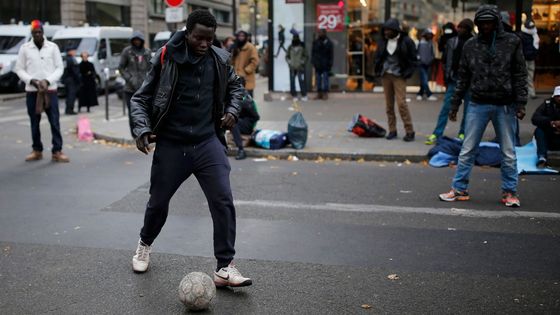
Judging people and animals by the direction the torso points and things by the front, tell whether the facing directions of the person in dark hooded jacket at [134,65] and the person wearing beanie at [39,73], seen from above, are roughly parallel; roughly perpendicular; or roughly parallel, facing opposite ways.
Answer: roughly parallel

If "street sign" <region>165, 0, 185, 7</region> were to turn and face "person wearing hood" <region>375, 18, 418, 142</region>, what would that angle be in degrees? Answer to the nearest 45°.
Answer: approximately 45° to its left

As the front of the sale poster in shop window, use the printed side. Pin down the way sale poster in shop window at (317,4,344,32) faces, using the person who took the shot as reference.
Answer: facing the viewer

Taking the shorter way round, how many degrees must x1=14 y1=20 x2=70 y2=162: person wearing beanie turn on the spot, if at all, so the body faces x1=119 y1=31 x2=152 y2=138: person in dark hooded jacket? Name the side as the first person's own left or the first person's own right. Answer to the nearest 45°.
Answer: approximately 135° to the first person's own left

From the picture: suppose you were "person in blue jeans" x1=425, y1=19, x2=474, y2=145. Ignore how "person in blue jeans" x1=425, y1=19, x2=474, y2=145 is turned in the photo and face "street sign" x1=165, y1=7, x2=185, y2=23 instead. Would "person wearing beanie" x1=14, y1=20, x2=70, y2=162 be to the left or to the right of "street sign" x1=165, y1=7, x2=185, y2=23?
left

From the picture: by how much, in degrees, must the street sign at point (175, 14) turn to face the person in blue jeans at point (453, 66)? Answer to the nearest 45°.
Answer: approximately 45° to its left

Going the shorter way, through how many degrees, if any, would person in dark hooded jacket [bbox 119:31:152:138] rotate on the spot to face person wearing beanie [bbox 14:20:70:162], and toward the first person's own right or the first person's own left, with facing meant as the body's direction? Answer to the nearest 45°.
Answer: approximately 45° to the first person's own right

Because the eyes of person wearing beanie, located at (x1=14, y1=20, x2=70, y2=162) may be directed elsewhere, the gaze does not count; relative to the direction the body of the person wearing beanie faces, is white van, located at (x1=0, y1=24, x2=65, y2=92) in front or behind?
behind

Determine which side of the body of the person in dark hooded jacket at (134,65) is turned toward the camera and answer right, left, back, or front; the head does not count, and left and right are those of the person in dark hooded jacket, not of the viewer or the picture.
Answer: front

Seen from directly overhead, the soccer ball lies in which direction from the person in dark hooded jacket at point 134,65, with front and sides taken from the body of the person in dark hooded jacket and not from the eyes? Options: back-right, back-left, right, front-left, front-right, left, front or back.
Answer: front

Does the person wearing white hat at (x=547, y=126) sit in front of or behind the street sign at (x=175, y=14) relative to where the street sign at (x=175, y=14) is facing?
in front

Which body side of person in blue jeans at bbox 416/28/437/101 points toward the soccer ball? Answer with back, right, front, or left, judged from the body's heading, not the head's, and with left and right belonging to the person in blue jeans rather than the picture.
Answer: front
